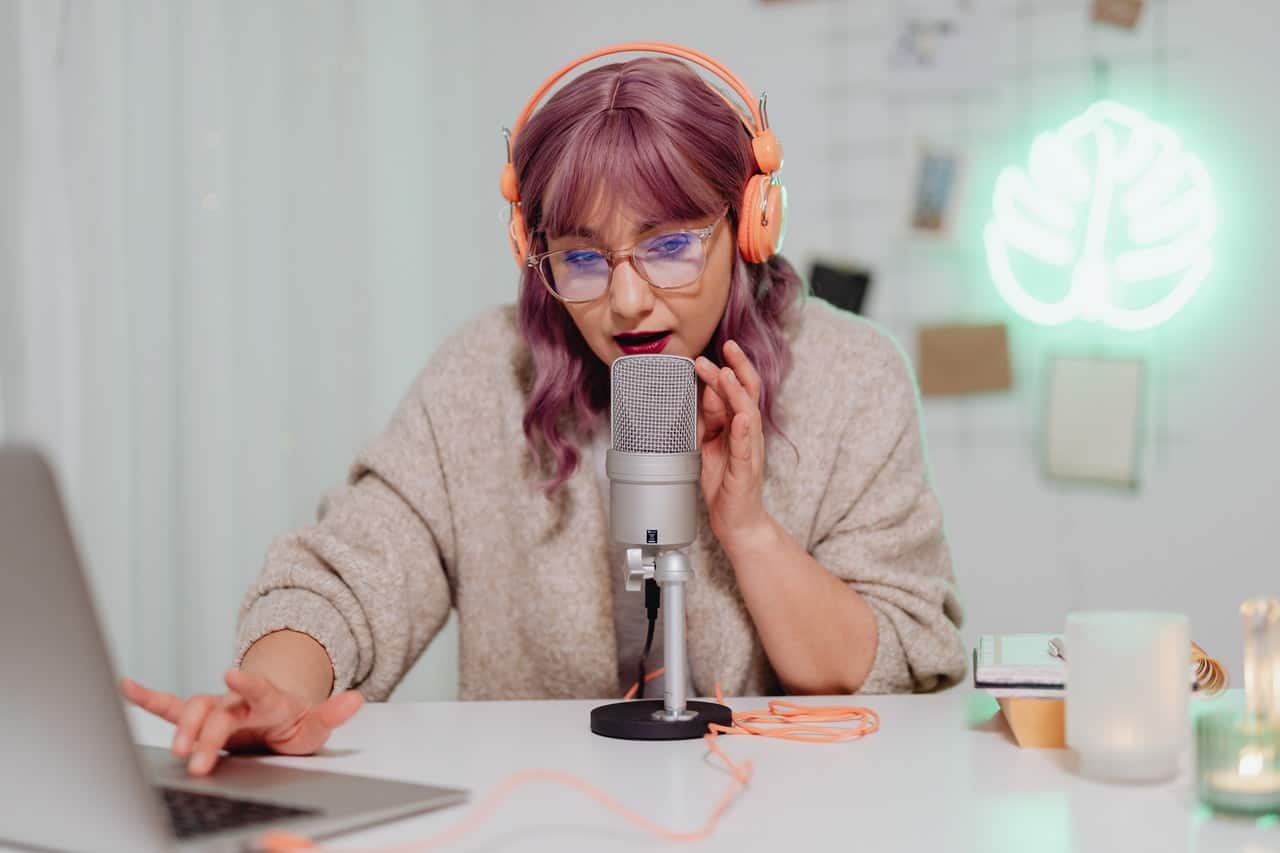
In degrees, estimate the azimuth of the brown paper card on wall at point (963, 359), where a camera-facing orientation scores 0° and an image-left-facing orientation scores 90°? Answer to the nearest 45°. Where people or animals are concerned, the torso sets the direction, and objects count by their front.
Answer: approximately 0°

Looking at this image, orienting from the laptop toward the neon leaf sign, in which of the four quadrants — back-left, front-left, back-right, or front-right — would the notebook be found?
front-right

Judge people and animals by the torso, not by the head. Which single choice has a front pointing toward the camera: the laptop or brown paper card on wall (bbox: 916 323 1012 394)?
the brown paper card on wall

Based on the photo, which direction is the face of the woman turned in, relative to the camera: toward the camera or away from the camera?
toward the camera

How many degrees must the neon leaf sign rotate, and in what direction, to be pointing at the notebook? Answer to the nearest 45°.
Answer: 0° — it already faces it

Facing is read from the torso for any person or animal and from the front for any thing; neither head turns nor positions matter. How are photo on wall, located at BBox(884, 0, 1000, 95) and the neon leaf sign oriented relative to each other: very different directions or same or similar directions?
same or similar directions

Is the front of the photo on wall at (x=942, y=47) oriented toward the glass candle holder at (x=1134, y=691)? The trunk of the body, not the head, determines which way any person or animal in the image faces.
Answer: yes

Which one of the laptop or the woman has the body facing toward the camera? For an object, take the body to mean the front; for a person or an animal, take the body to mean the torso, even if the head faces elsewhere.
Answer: the woman

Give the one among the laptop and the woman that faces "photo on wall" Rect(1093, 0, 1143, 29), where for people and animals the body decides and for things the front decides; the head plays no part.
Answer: the laptop

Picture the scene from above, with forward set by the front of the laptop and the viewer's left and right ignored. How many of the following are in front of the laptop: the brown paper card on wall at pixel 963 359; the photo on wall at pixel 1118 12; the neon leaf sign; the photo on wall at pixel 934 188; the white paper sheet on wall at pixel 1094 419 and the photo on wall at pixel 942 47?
6

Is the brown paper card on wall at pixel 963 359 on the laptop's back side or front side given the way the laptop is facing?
on the front side

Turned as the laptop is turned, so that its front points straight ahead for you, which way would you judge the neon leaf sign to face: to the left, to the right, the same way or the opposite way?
the opposite way

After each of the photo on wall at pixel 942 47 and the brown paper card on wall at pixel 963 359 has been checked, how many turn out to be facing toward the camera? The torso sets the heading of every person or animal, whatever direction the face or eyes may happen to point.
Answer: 2

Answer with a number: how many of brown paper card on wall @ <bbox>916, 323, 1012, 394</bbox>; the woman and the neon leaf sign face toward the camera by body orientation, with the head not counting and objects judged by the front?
3

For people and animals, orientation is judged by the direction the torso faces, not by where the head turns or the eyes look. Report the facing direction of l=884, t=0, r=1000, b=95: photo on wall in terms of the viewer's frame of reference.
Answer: facing the viewer

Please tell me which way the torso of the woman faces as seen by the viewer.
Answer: toward the camera

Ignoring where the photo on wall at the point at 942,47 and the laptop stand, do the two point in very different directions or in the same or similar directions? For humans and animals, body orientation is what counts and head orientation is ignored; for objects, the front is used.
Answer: very different directions

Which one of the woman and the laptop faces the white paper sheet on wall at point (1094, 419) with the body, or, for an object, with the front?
the laptop
